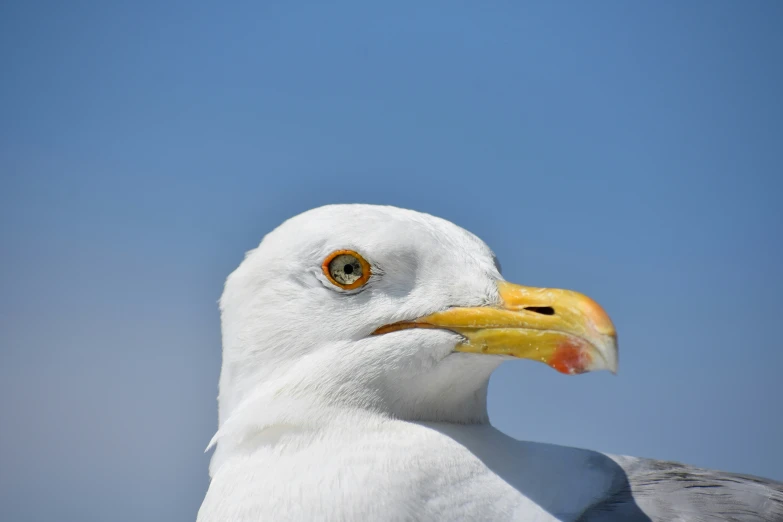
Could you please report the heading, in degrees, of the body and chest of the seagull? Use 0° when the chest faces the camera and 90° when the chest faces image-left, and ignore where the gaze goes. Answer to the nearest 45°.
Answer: approximately 45°
